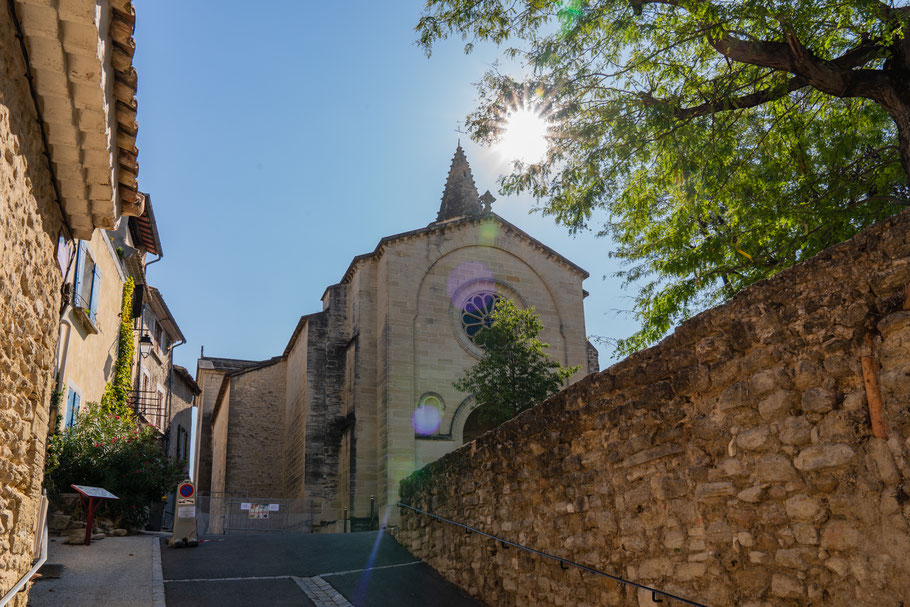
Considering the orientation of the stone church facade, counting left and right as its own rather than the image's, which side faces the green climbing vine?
right

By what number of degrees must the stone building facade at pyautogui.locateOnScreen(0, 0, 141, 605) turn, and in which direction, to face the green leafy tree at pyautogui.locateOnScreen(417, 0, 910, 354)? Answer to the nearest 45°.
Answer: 0° — it already faces it

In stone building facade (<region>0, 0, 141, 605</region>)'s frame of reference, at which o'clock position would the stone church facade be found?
The stone church facade is roughly at 10 o'clock from the stone building facade.

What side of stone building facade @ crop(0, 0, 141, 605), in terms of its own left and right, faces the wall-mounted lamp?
left

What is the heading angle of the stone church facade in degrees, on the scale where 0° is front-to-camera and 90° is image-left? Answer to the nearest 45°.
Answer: approximately 315°

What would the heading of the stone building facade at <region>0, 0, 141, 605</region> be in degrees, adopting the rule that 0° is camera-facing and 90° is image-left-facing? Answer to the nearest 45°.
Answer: approximately 270°

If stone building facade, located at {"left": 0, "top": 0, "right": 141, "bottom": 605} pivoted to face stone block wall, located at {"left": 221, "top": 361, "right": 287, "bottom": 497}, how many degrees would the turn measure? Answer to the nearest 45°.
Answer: approximately 90° to its left

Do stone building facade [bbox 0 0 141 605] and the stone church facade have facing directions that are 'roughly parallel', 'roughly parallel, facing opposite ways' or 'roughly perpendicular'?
roughly perpendicular

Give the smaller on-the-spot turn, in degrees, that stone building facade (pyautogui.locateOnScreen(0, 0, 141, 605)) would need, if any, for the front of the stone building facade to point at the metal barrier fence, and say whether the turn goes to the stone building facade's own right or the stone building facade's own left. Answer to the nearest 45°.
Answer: approximately 90° to the stone building facade's own left
